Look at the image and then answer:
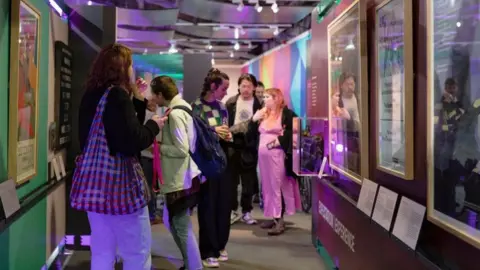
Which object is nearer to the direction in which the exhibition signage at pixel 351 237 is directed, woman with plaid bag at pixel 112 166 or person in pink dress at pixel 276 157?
the woman with plaid bag

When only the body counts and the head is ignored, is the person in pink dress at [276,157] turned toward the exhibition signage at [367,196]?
no

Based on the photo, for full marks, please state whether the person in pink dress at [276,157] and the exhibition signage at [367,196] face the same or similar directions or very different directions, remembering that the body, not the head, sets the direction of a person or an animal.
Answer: same or similar directions

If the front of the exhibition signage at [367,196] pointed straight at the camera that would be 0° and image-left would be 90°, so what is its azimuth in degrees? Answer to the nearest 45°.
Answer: approximately 45°

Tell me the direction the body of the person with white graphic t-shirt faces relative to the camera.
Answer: toward the camera

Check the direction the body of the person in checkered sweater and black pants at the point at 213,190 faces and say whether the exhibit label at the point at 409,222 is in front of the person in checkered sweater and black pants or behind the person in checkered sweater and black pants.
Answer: in front

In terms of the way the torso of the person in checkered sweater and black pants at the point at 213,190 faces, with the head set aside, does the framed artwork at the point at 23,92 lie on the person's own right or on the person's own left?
on the person's own right

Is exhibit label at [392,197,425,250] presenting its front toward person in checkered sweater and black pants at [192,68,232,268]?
no

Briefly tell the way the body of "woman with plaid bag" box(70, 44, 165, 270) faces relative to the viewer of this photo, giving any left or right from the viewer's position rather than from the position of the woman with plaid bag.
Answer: facing away from the viewer and to the right of the viewer

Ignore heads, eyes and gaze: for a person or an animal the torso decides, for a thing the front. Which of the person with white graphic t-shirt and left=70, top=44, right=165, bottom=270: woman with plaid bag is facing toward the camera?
the person with white graphic t-shirt

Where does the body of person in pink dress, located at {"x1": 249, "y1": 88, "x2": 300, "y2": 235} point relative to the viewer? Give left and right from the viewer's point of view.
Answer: facing the viewer and to the left of the viewer

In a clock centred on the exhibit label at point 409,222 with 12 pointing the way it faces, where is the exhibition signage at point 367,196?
The exhibition signage is roughly at 4 o'clock from the exhibit label.

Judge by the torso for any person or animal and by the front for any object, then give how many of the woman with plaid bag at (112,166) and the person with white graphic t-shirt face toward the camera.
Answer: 1
